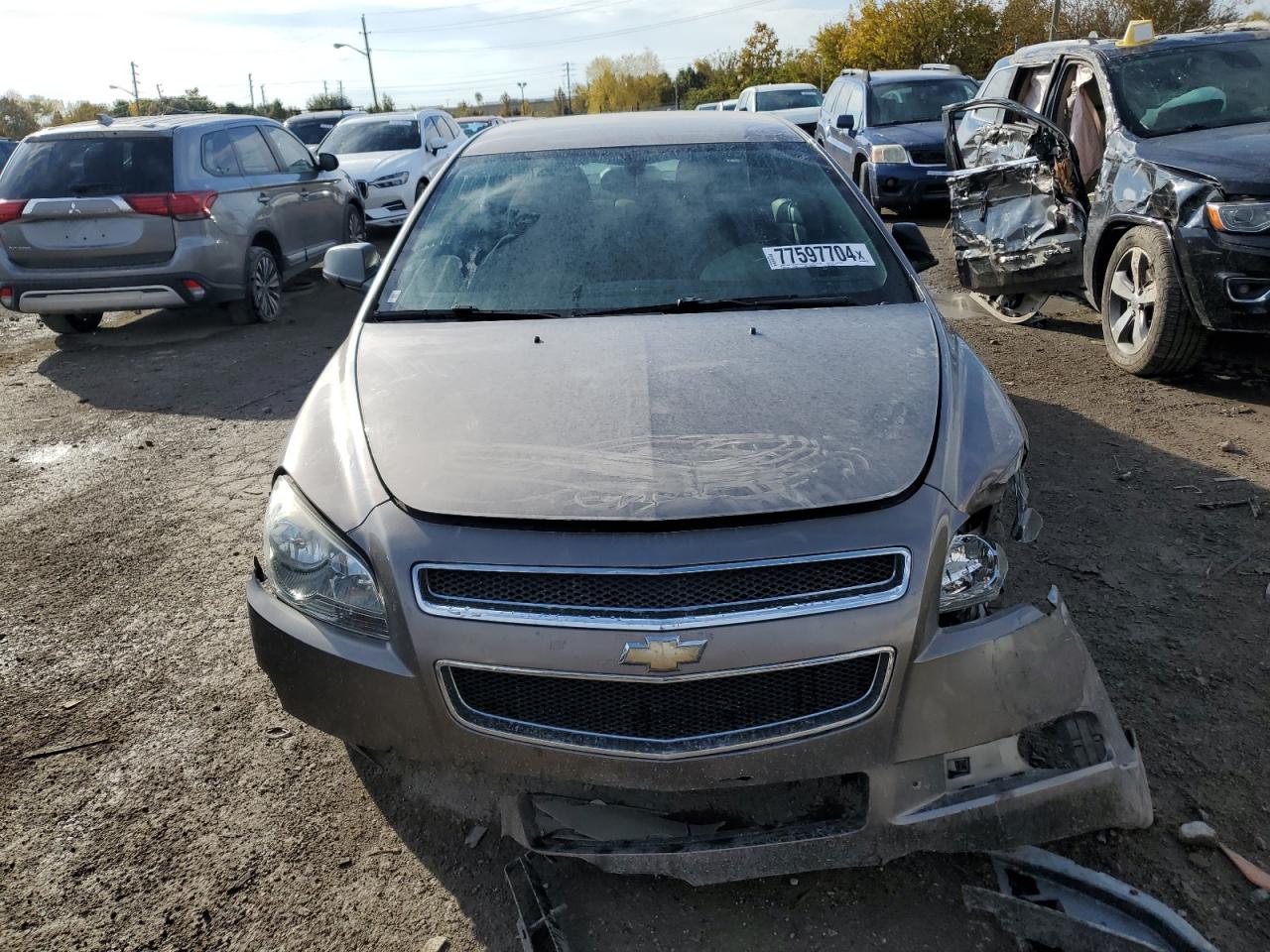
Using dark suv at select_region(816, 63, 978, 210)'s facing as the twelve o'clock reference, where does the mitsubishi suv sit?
The mitsubishi suv is roughly at 3 o'clock from the dark suv.

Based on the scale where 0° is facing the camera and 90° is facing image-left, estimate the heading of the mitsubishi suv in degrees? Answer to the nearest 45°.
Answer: approximately 225°

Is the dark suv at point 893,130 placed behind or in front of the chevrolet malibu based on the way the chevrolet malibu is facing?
behind

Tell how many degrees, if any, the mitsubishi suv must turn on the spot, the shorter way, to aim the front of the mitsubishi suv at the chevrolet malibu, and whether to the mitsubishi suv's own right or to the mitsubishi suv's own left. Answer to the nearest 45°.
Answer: approximately 135° to the mitsubishi suv's own right

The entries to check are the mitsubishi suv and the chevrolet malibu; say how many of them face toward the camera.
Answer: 1

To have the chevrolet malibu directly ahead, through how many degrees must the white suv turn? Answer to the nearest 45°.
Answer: approximately 45° to its left

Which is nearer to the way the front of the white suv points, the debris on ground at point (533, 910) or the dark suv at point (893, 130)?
the debris on ground

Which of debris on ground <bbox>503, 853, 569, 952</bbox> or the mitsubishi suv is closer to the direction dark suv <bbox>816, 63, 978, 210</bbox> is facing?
the debris on ground

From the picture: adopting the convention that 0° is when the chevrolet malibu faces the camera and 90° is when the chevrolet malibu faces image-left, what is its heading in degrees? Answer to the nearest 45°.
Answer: approximately 0°

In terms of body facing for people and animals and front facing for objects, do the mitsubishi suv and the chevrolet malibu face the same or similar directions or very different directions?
very different directions

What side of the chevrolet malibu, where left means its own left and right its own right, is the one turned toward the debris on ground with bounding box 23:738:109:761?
right
